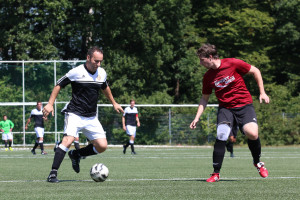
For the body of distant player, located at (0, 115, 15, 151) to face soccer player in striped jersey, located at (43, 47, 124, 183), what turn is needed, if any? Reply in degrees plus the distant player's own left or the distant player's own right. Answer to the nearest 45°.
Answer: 0° — they already face them

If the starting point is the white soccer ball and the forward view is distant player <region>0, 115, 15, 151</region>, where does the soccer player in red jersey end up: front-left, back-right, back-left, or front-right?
back-right

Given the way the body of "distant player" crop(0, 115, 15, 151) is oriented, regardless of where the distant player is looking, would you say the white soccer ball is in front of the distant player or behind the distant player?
in front

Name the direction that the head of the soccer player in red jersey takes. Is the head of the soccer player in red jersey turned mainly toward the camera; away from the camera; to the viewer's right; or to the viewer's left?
to the viewer's left

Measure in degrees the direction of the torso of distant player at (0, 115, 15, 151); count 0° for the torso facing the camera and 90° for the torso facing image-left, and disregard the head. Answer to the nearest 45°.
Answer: approximately 0°

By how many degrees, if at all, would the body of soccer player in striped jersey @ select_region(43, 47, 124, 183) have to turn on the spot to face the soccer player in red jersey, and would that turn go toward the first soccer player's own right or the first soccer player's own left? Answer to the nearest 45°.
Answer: approximately 45° to the first soccer player's own left

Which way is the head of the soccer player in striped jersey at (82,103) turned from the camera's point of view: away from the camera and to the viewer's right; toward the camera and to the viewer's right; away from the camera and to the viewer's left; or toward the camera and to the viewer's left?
toward the camera and to the viewer's right

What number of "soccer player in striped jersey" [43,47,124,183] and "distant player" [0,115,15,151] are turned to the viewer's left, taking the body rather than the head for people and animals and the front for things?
0

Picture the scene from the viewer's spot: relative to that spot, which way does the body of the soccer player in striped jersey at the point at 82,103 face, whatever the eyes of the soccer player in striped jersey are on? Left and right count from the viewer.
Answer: facing the viewer and to the right of the viewer
